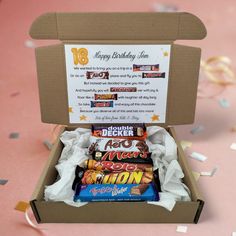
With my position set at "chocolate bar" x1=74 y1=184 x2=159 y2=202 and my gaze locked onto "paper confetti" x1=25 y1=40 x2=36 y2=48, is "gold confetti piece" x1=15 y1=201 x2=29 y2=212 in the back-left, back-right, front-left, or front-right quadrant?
front-left

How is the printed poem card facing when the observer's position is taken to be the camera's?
facing the viewer
